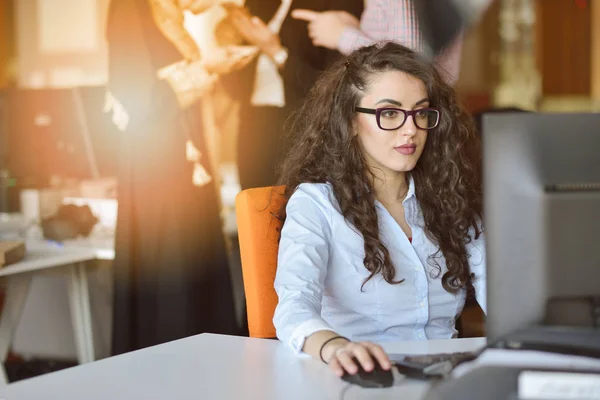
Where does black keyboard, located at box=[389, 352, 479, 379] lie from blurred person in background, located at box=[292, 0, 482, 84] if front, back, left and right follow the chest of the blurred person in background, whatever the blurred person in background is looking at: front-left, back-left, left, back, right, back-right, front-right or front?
left

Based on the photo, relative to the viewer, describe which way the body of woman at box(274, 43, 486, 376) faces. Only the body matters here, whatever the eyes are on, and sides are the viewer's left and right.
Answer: facing the viewer and to the right of the viewer

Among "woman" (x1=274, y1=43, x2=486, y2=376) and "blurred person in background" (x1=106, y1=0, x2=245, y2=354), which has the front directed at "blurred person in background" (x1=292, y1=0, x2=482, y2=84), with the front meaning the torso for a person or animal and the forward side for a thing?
"blurred person in background" (x1=106, y1=0, x2=245, y2=354)

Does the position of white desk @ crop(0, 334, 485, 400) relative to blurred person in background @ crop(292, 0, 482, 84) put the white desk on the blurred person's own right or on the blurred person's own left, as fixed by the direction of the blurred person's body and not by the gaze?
on the blurred person's own left

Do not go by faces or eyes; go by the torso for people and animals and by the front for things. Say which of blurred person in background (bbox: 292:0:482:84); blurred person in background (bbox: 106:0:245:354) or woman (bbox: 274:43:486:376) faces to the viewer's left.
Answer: blurred person in background (bbox: 292:0:482:84)

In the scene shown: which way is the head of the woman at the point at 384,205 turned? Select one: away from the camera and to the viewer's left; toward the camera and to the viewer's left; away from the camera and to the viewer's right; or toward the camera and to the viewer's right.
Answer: toward the camera and to the viewer's right

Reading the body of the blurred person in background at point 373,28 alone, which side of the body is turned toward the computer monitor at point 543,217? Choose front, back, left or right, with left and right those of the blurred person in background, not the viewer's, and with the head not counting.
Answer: left

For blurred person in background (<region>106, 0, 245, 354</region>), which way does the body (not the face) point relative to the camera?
to the viewer's right

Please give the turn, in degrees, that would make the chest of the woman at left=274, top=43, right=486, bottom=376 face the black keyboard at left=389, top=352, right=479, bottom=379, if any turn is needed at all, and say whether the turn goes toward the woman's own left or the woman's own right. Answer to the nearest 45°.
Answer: approximately 45° to the woman's own right

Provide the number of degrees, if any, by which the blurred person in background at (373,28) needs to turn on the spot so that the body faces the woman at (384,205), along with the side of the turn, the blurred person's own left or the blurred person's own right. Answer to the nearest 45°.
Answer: approximately 90° to the blurred person's own left

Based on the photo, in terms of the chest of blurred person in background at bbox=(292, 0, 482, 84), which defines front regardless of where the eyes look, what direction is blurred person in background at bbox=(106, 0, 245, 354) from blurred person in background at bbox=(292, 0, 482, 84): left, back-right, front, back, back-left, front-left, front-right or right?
front
